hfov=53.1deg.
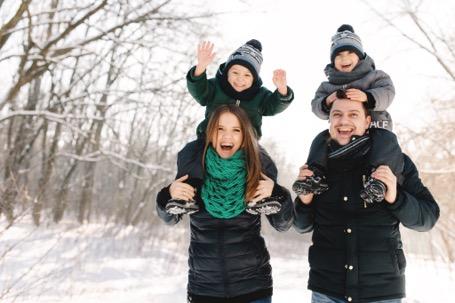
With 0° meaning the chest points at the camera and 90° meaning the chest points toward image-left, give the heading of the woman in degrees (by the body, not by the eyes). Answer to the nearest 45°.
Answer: approximately 0°

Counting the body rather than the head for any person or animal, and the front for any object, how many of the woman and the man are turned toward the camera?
2

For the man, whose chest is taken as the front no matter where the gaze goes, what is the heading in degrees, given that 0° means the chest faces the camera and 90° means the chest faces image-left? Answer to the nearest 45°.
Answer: approximately 0°

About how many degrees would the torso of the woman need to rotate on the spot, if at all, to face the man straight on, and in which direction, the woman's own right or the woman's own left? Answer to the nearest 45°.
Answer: approximately 90° to the woman's own left

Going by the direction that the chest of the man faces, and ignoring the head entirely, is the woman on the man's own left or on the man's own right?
on the man's own right
